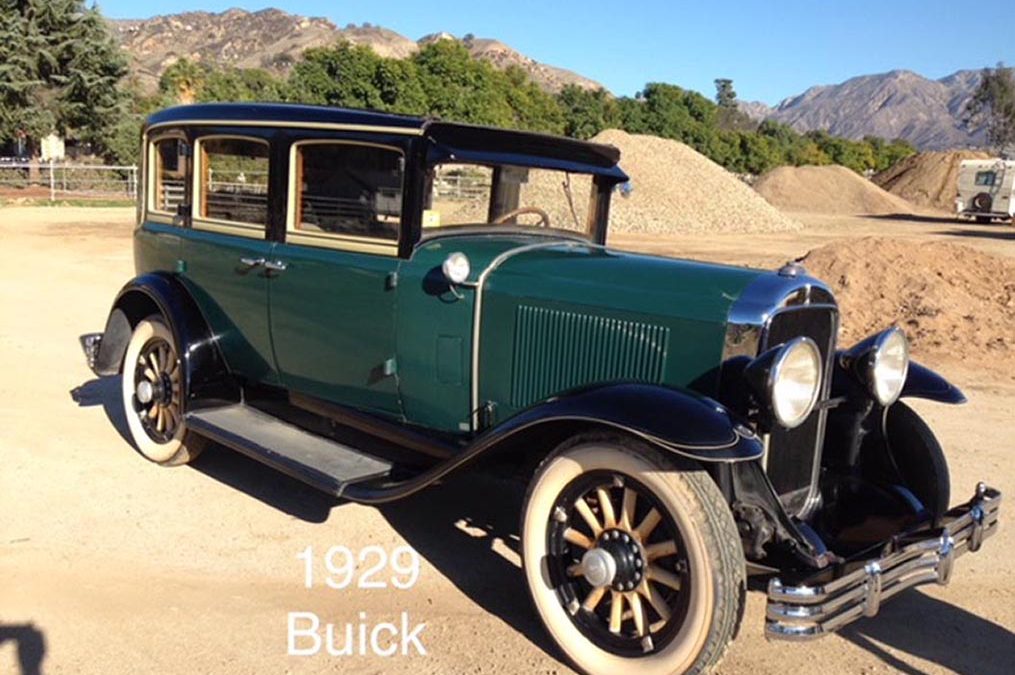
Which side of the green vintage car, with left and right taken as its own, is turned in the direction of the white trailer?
left

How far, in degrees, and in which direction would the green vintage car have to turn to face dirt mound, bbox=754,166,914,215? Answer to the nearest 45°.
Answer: approximately 135° to its left

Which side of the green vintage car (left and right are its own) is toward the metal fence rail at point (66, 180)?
back

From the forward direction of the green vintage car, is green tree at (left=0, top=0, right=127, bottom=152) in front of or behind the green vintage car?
behind

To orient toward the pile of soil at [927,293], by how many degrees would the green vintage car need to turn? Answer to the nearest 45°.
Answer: approximately 90° to its left

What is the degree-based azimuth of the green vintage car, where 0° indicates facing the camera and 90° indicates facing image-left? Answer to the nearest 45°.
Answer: approximately 315°

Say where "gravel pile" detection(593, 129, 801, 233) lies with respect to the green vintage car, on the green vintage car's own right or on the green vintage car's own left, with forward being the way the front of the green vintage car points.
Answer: on the green vintage car's own left
